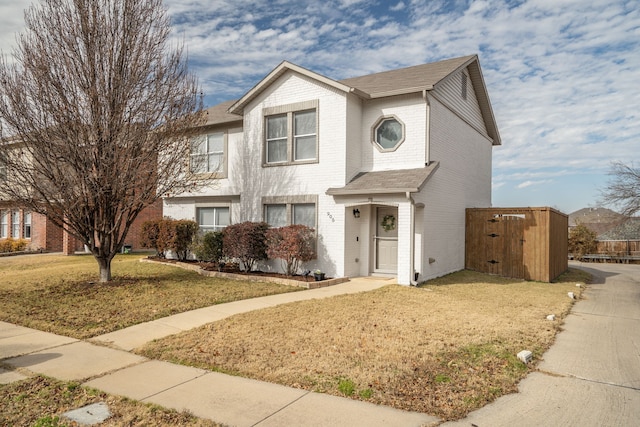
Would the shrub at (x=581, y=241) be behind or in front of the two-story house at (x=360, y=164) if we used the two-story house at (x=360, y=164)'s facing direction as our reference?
behind

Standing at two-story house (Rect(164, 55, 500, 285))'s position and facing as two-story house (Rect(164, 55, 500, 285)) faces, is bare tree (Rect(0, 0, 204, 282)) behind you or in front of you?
in front

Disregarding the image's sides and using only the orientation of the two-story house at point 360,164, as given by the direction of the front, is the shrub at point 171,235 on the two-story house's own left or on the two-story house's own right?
on the two-story house's own right

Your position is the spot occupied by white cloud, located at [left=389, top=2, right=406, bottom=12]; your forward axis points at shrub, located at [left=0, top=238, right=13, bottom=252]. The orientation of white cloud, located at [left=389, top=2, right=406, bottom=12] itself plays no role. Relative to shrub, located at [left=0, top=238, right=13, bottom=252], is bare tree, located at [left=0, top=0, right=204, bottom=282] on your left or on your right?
left

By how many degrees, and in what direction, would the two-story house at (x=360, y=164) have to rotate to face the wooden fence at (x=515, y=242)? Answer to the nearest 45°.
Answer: approximately 135° to its left

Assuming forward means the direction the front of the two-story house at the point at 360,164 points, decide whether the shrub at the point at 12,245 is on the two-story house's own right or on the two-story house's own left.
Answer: on the two-story house's own right

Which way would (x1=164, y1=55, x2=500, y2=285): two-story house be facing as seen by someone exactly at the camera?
facing the viewer and to the left of the viewer

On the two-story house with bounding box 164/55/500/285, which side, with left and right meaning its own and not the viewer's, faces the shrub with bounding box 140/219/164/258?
right

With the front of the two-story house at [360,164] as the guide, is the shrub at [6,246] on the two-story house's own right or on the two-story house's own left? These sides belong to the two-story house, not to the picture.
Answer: on the two-story house's own right

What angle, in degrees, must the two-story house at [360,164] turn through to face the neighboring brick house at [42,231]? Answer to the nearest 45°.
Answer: approximately 90° to its right
